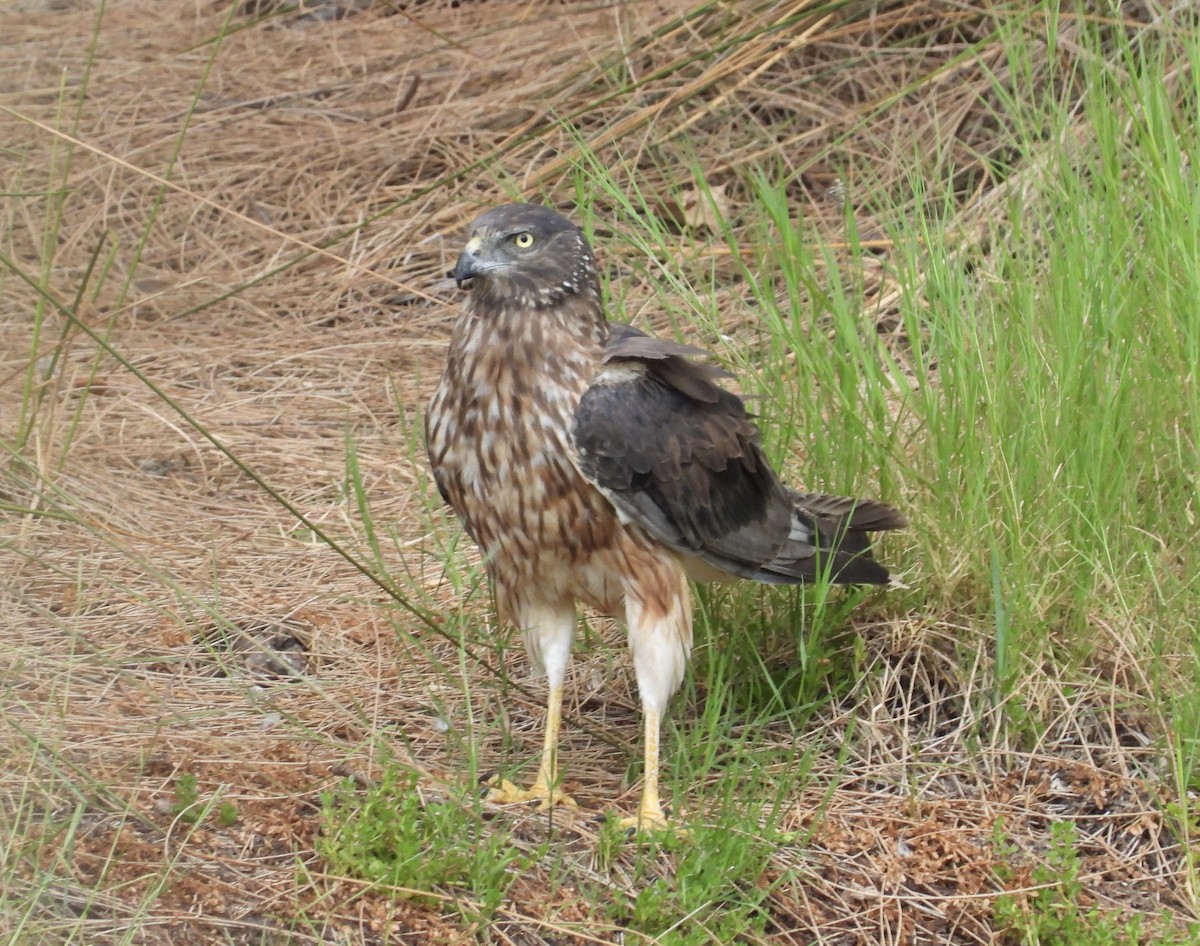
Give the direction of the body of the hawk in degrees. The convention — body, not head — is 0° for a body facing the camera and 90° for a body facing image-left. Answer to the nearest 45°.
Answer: approximately 45°

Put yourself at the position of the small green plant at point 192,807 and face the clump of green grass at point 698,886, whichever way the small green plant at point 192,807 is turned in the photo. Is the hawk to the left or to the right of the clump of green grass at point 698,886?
left

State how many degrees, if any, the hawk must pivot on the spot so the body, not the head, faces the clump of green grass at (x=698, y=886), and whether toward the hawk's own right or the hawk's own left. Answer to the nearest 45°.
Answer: approximately 45° to the hawk's own left

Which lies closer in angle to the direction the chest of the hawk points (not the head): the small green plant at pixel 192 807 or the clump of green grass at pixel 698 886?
the small green plant

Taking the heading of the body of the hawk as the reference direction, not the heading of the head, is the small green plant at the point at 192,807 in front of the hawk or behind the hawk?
in front

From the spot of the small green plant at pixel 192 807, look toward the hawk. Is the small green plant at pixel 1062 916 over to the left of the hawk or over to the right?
right

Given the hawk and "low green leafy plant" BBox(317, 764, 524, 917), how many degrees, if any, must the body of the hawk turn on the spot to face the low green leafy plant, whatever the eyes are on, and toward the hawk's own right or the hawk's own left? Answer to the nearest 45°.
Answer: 0° — it already faces it

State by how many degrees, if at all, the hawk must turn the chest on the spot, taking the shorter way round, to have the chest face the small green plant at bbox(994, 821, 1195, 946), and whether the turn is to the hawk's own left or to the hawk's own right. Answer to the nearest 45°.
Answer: approximately 90° to the hawk's own left
